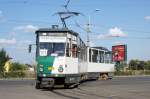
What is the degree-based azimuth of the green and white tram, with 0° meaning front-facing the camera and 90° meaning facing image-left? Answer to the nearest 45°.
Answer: approximately 45°
